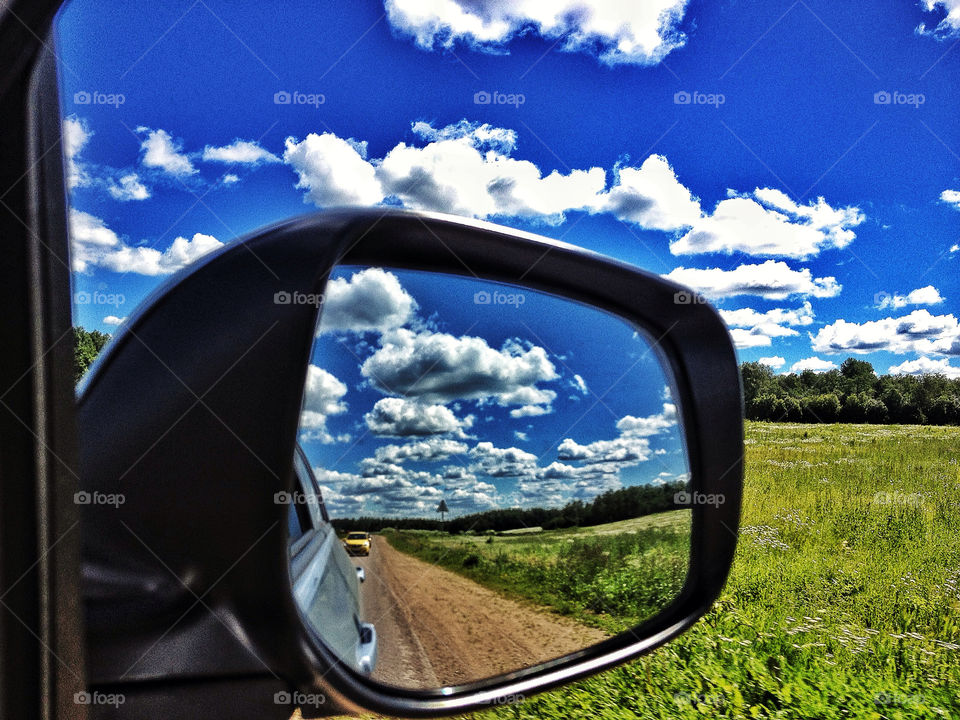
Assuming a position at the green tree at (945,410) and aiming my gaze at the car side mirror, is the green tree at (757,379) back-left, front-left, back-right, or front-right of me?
front-right

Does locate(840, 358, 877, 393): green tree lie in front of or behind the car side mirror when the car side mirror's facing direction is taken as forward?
behind

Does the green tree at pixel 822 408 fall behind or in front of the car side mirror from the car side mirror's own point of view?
behind

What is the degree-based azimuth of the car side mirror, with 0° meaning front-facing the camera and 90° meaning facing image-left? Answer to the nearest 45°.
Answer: approximately 0°

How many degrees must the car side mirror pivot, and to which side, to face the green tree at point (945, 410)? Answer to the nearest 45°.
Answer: approximately 135° to its left
